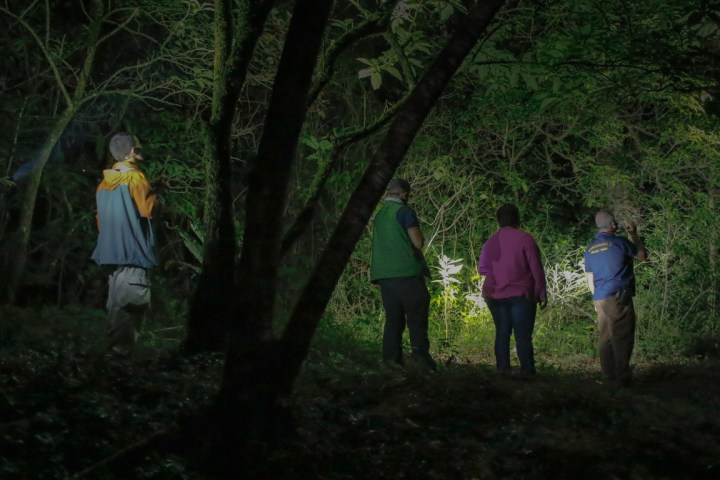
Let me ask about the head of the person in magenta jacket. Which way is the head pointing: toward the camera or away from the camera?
away from the camera

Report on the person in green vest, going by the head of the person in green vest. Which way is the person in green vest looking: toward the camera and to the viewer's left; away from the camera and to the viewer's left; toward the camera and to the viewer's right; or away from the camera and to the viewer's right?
away from the camera and to the viewer's right

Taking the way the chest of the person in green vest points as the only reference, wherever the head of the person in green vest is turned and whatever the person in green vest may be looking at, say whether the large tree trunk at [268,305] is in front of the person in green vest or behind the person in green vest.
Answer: behind

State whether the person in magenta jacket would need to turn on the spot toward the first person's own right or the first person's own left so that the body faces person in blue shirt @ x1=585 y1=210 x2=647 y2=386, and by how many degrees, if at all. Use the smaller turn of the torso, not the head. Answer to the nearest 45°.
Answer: approximately 45° to the first person's own right

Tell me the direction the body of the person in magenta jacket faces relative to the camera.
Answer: away from the camera

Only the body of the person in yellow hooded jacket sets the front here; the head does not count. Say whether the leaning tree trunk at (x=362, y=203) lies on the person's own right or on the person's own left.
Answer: on the person's own right

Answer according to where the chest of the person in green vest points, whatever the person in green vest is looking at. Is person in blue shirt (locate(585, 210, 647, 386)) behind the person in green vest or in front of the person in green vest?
in front
